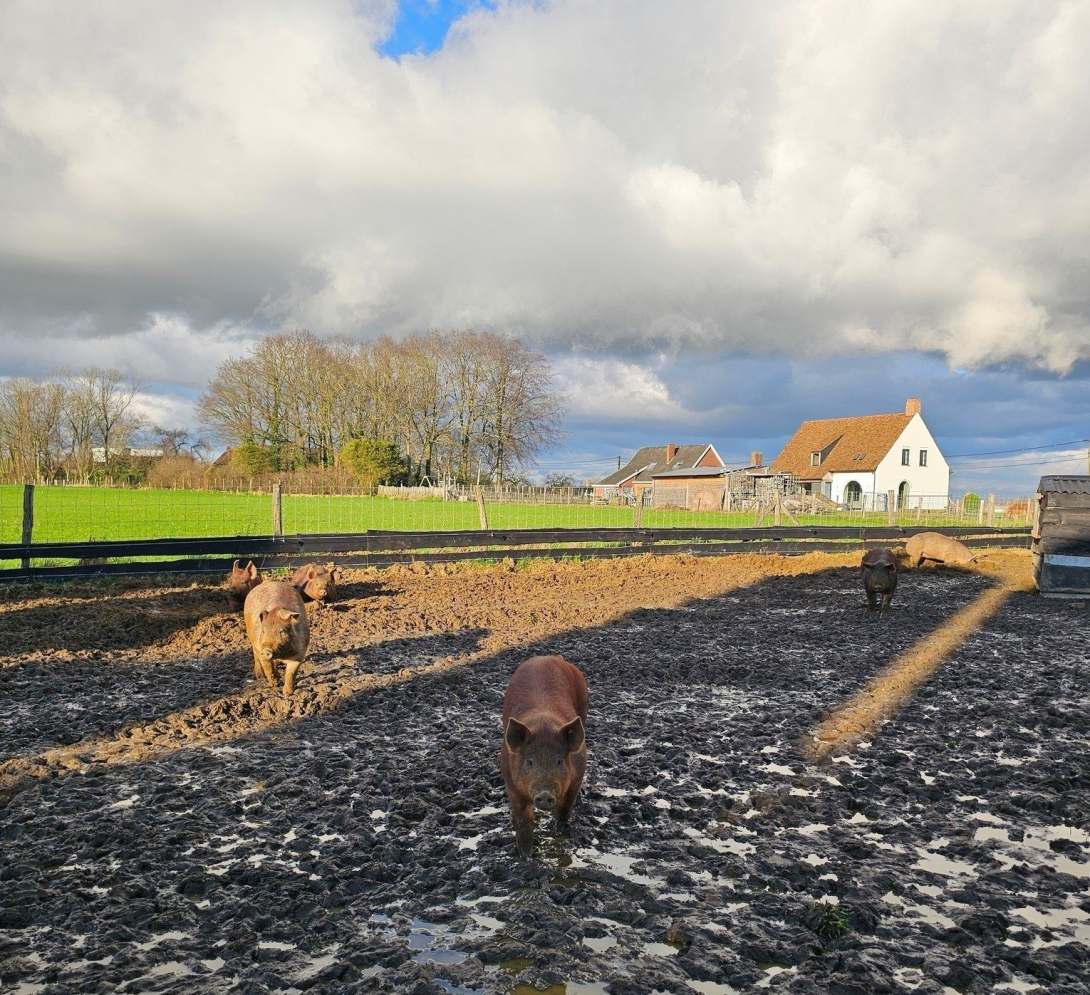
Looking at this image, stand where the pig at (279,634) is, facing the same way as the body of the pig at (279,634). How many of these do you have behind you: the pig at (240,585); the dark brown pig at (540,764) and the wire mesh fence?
2

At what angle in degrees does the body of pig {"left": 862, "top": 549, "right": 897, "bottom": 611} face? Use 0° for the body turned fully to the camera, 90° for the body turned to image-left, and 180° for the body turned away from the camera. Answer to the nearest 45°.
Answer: approximately 0°

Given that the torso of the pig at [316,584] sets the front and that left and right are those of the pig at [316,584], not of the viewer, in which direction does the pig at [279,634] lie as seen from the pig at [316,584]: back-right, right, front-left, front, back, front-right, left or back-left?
front-right

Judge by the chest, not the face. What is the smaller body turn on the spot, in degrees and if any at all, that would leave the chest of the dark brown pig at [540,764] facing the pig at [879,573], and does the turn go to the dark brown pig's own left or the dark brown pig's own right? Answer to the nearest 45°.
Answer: approximately 135° to the dark brown pig's own left

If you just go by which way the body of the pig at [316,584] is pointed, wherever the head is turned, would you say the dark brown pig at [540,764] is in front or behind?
in front

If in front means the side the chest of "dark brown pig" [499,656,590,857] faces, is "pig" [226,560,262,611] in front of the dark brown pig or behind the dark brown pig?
behind

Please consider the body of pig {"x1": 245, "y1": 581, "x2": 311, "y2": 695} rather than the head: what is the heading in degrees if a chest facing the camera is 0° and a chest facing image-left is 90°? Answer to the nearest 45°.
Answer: approximately 0°

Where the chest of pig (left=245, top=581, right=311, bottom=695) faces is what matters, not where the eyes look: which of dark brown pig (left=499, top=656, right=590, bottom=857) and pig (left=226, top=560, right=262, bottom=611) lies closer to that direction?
the dark brown pig

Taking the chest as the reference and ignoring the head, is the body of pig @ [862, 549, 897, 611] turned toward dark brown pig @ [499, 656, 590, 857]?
yes

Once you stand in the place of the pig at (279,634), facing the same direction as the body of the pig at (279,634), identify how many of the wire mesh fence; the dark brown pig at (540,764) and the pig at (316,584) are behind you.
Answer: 2

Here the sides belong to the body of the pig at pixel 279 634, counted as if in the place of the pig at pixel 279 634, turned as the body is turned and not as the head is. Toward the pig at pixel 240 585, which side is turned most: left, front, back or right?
back

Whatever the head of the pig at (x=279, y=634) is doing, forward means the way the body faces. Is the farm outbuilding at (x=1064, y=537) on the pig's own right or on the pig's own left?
on the pig's own left
